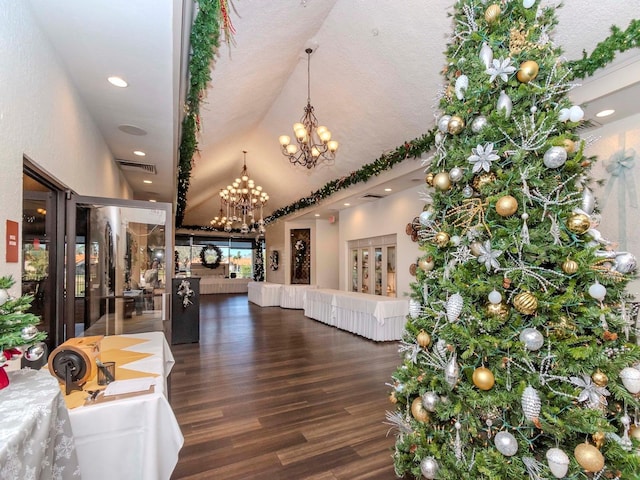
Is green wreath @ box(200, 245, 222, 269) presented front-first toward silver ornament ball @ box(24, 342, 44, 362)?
yes

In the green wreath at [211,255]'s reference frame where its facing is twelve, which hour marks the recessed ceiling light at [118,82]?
The recessed ceiling light is roughly at 12 o'clock from the green wreath.

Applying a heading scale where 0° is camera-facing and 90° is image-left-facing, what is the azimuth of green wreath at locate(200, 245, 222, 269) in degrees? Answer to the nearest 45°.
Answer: approximately 0°

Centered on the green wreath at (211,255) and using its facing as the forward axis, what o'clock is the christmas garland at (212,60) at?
The christmas garland is roughly at 12 o'clock from the green wreath.

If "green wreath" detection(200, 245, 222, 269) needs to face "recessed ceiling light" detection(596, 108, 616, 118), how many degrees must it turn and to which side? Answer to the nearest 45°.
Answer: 0° — it already faces it

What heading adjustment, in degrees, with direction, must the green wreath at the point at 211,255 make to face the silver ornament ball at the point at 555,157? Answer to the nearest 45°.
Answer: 0° — it already faces it

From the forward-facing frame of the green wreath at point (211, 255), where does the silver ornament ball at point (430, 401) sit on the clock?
The silver ornament ball is roughly at 12 o'clock from the green wreath.

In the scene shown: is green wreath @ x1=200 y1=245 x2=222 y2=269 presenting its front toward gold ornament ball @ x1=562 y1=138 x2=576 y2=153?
yes

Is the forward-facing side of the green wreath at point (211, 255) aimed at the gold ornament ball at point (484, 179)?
yes
